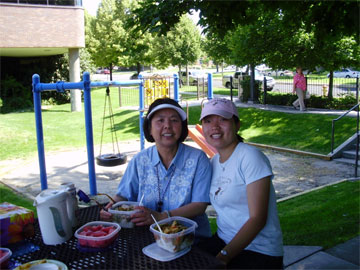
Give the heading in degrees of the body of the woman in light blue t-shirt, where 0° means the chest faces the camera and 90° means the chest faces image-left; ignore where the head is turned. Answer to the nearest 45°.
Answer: approximately 45°

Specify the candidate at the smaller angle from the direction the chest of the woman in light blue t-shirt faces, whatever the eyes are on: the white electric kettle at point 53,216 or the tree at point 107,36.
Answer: the white electric kettle

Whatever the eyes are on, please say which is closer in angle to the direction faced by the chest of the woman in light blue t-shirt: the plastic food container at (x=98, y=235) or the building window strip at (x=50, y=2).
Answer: the plastic food container

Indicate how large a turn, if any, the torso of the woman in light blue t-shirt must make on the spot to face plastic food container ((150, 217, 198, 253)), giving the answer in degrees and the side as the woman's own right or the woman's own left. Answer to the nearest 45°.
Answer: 0° — they already face it

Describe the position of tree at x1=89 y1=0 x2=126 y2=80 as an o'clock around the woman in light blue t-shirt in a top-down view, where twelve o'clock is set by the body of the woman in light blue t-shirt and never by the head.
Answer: The tree is roughly at 4 o'clock from the woman in light blue t-shirt.

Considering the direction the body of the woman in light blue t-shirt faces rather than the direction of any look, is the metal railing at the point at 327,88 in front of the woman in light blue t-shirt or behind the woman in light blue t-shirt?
behind

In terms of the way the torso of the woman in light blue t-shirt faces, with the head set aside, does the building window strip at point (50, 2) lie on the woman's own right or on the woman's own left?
on the woman's own right

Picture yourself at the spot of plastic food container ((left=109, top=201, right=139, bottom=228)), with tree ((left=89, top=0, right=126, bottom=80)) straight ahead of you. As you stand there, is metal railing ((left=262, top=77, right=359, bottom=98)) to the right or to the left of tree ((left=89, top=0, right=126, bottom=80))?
right

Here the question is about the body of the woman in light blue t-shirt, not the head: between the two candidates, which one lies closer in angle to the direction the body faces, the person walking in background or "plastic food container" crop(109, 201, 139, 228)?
the plastic food container

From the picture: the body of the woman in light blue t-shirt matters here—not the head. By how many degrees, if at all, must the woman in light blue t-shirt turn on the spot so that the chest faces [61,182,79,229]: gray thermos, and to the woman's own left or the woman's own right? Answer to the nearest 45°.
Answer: approximately 45° to the woman's own right

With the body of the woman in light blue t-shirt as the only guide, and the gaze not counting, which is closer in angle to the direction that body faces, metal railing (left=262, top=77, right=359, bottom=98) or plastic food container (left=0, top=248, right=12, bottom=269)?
the plastic food container
